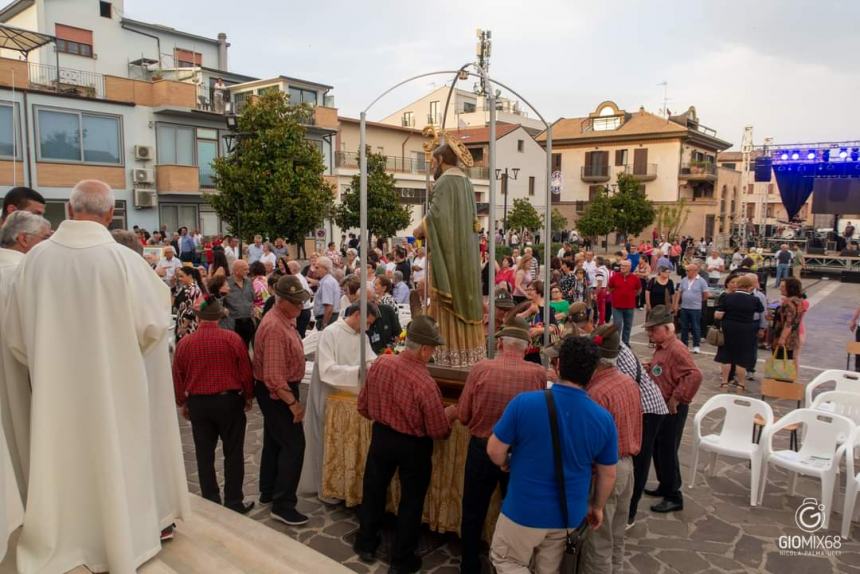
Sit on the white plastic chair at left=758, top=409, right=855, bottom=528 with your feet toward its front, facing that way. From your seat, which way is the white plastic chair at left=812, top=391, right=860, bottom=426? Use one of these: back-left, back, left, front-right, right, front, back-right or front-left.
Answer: back-right

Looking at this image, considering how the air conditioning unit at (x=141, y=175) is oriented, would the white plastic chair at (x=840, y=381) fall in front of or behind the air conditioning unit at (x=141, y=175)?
in front

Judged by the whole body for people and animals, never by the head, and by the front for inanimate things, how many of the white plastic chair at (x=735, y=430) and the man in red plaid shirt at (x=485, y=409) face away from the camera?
1

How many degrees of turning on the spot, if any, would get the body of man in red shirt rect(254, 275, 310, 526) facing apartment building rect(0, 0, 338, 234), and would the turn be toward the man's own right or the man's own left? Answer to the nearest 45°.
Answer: approximately 90° to the man's own left

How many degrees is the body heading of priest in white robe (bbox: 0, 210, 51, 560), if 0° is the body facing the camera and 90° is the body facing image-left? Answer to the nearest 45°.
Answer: approximately 225°

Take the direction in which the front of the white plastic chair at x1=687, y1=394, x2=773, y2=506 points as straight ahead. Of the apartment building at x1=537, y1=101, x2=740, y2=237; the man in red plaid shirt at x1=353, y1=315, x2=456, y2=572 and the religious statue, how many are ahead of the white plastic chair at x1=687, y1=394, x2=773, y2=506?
2

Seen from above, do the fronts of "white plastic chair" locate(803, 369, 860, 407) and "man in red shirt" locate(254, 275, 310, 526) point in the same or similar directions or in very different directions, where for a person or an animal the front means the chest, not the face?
very different directions

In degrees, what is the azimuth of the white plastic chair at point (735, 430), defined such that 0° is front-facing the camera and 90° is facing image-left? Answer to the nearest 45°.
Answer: approximately 45°

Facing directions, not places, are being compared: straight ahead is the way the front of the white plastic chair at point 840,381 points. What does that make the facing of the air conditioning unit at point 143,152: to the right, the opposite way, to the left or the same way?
to the left

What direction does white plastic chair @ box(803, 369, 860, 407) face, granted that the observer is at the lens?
facing the viewer and to the left of the viewer

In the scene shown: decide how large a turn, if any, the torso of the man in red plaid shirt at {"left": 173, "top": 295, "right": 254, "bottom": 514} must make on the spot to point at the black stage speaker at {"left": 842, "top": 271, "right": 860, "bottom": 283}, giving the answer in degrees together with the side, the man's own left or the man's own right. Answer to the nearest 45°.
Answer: approximately 45° to the man's own right

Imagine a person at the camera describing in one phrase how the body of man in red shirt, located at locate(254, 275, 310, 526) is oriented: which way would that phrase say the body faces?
to the viewer's right

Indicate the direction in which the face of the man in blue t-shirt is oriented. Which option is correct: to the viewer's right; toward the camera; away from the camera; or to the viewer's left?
away from the camera

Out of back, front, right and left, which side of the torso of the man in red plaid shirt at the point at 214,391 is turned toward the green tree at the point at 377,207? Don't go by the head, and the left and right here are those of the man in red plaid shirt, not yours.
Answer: front

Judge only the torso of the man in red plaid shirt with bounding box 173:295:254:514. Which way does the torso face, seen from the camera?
away from the camera

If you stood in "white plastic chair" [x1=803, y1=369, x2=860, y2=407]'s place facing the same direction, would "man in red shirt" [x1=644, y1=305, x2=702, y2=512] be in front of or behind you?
in front
